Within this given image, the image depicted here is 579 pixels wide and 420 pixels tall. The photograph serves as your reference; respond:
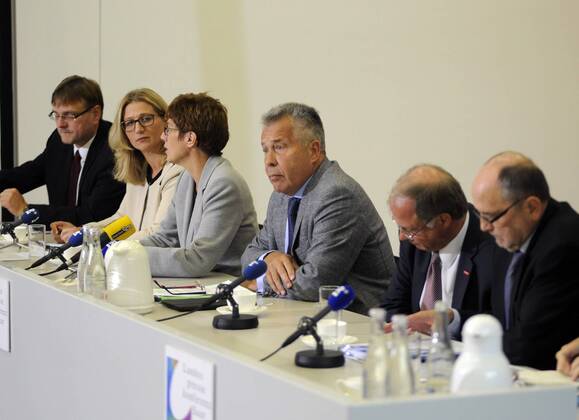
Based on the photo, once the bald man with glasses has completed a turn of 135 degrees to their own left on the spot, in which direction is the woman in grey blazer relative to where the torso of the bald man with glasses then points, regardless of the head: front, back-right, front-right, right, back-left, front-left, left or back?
back-left

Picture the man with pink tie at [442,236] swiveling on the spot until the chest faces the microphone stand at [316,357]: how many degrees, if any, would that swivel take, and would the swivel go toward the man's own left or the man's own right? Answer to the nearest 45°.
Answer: approximately 45° to the man's own left

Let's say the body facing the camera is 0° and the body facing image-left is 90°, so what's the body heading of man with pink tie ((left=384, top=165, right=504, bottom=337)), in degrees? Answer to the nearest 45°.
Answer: approximately 45°

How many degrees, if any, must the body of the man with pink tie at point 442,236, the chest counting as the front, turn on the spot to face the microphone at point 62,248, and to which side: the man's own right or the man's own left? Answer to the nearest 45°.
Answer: approximately 45° to the man's own right

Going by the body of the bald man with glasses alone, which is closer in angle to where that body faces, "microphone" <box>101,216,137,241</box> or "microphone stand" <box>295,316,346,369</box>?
the microphone stand
